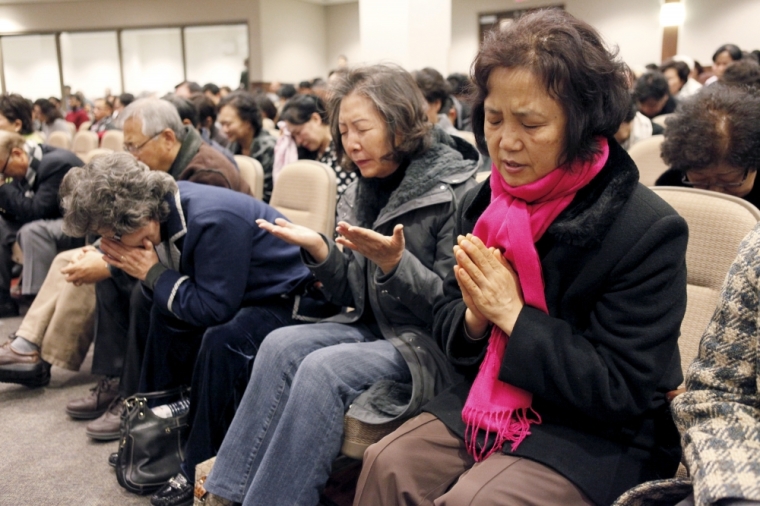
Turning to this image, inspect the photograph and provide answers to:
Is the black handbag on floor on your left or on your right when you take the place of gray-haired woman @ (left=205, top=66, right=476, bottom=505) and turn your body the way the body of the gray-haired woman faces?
on your right

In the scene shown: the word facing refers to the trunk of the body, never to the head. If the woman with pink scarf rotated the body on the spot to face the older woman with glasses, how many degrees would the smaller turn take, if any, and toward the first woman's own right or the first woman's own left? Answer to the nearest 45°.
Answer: approximately 180°

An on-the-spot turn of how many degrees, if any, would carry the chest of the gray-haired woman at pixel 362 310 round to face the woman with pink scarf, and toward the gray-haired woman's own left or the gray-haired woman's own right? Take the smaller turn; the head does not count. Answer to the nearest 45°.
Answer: approximately 90° to the gray-haired woman's own left

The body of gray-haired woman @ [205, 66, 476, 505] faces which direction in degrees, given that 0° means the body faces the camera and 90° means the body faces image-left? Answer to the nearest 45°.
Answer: approximately 45°

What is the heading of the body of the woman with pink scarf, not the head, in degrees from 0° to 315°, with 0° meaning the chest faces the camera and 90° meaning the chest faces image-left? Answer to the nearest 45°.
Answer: approximately 45°

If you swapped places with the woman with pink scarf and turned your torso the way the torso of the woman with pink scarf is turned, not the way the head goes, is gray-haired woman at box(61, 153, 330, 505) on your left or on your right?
on your right

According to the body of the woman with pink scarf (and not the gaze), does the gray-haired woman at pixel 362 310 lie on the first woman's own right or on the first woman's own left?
on the first woman's own right
